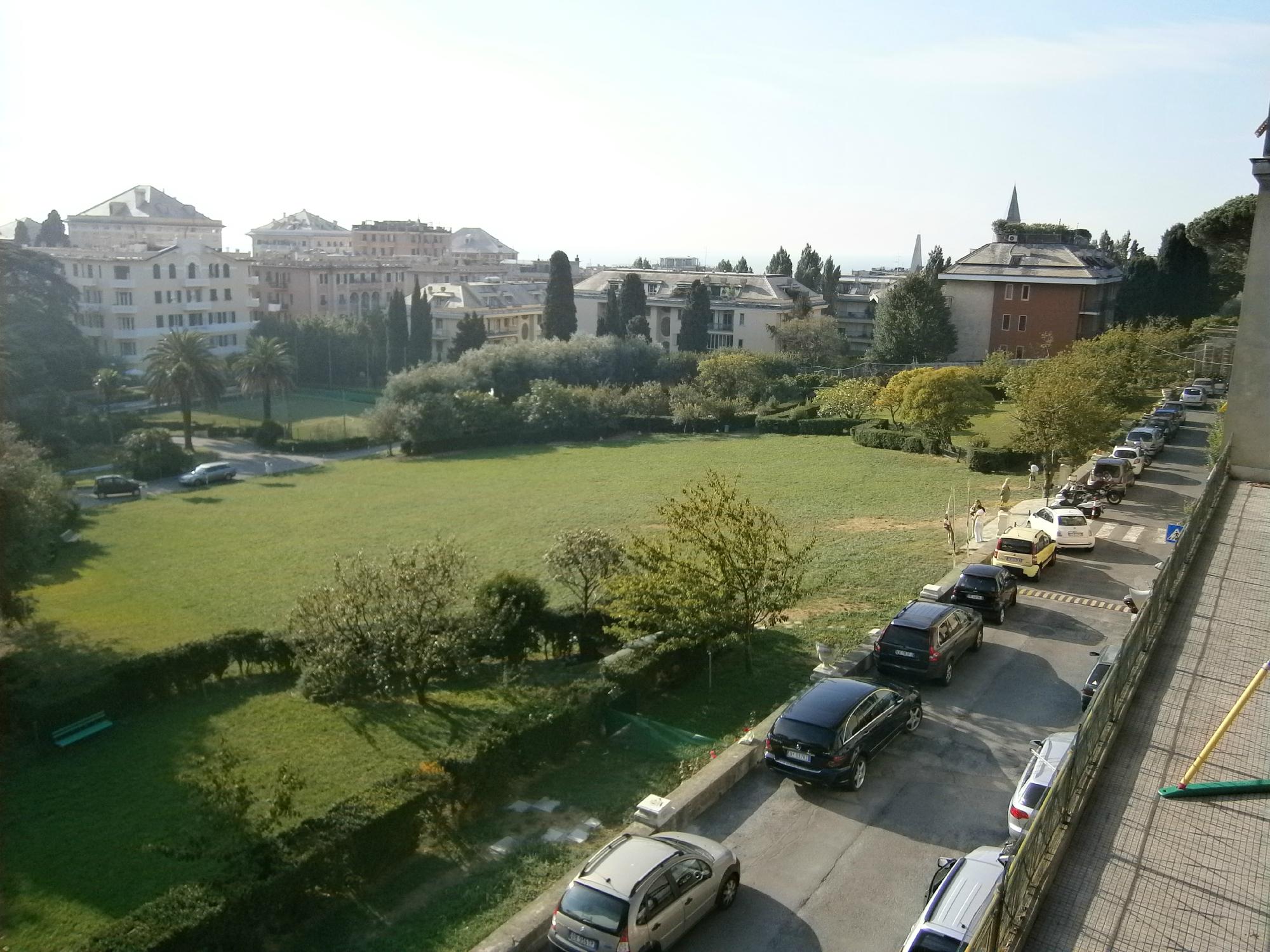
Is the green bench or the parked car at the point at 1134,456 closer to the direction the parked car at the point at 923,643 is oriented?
the parked car

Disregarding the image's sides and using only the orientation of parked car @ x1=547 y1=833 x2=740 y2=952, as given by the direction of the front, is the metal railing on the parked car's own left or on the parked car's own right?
on the parked car's own right

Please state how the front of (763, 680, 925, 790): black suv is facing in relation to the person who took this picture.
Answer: facing away from the viewer and to the right of the viewer

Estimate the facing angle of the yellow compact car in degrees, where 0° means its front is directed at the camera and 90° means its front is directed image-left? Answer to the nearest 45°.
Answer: approximately 225°

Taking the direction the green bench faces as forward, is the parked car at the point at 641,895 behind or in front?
in front
